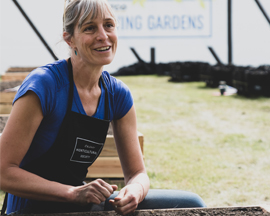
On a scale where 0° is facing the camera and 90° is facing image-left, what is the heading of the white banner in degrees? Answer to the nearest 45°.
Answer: approximately 0°

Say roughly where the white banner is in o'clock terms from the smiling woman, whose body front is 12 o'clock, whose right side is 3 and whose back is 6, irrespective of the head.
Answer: The white banner is roughly at 8 o'clock from the smiling woman.

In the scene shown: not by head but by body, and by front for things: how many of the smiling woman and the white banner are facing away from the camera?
0

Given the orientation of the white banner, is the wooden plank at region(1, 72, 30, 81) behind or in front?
in front

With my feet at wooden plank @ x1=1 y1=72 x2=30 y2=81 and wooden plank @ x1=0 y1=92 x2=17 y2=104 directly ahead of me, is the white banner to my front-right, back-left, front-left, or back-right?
back-left

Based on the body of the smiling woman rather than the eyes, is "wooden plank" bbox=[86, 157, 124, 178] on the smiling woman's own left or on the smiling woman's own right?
on the smiling woman's own left

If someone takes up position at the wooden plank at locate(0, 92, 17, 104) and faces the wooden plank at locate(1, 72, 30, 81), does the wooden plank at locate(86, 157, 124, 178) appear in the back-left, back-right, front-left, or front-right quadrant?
back-right

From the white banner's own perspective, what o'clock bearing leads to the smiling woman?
The smiling woman is roughly at 12 o'clock from the white banner.

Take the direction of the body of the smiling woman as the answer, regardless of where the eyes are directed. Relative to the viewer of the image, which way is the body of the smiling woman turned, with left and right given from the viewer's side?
facing the viewer and to the right of the viewer

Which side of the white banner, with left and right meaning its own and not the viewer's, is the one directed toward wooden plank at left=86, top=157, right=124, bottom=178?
front
